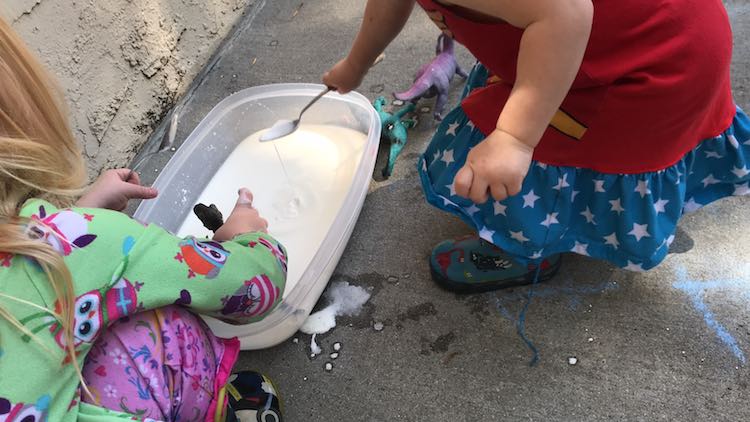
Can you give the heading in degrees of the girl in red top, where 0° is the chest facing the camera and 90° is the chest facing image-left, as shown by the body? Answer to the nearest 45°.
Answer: approximately 90°

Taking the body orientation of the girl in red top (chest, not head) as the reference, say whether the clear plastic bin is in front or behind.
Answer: in front
